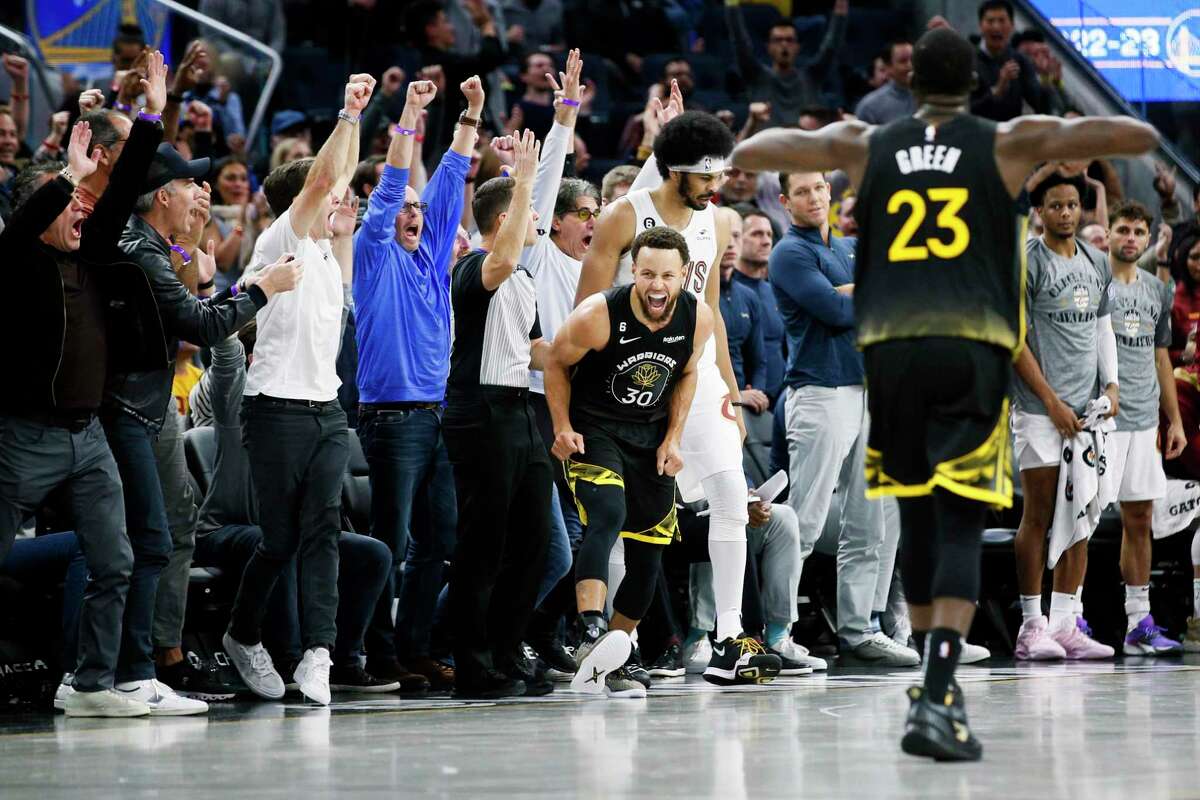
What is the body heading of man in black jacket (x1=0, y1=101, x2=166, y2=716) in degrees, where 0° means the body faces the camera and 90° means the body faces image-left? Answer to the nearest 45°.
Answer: approximately 315°

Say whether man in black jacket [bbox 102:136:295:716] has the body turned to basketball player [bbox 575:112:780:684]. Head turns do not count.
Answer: yes

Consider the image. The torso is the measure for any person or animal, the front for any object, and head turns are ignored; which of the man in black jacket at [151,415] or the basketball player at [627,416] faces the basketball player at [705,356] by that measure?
the man in black jacket

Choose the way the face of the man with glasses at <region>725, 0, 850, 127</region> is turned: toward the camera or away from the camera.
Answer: toward the camera

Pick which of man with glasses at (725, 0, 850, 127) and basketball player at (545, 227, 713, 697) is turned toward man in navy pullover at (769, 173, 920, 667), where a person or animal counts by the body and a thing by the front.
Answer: the man with glasses

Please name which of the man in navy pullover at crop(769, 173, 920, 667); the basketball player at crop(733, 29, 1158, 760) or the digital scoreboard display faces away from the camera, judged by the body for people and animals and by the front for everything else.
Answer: the basketball player

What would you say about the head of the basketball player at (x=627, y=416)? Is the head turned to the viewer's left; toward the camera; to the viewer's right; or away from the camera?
toward the camera

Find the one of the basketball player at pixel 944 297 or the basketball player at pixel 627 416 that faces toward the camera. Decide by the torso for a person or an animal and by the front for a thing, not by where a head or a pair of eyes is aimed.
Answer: the basketball player at pixel 627 416

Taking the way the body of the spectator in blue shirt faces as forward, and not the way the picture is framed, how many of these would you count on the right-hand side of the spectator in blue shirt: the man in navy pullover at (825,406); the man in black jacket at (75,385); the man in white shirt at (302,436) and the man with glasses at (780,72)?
2

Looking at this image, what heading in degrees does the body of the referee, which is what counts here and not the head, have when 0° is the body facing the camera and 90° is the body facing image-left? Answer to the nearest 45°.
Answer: approximately 270°

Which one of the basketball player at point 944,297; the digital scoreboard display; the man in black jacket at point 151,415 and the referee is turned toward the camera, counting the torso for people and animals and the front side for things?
the digital scoreboard display

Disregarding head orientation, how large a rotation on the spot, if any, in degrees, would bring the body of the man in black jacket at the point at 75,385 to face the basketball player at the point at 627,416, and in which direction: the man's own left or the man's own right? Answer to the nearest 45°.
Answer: approximately 45° to the man's own left

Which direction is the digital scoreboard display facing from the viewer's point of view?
toward the camera

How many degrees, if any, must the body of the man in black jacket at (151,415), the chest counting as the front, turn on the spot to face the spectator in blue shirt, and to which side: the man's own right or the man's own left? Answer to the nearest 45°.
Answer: approximately 45° to the man's own left

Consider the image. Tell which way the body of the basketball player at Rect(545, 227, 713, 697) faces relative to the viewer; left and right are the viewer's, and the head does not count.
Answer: facing the viewer

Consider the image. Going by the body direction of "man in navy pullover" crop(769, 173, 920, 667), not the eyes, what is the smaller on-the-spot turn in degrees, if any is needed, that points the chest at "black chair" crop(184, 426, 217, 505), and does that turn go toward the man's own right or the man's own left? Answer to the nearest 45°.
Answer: approximately 135° to the man's own right

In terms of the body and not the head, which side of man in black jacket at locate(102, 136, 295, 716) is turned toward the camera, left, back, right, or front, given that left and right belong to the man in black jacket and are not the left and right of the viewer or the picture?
right

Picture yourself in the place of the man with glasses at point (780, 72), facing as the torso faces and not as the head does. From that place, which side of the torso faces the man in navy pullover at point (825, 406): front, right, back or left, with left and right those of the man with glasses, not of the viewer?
front

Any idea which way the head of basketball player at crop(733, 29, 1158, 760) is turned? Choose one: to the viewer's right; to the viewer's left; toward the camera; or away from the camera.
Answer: away from the camera

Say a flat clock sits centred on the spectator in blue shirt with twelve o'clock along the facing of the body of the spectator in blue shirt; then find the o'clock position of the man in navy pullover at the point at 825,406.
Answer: The man in navy pullover is roughly at 10 o'clock from the spectator in blue shirt.

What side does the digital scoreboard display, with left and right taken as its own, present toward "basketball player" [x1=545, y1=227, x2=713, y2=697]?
front

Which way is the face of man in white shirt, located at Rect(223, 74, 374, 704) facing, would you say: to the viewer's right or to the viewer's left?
to the viewer's right
